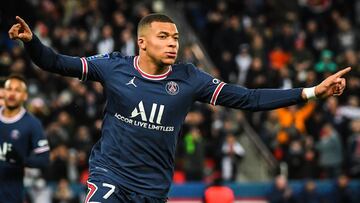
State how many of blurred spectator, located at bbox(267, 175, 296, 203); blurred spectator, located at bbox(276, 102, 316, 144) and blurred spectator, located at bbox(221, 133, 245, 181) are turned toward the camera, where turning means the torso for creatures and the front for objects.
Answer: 3

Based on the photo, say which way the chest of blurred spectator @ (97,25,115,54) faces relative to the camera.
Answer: toward the camera

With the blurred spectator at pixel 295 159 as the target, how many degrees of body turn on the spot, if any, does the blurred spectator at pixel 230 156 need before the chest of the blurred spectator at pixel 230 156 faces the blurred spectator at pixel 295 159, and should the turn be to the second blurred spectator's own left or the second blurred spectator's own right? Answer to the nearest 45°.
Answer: approximately 90° to the second blurred spectator's own left

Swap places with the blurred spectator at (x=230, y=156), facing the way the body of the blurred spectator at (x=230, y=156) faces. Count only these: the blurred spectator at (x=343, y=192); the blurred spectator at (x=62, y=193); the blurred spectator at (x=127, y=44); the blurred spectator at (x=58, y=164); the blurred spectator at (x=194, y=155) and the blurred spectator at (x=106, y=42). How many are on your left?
1

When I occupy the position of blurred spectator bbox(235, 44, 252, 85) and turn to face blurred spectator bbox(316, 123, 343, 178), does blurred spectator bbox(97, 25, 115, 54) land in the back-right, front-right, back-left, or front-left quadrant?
back-right

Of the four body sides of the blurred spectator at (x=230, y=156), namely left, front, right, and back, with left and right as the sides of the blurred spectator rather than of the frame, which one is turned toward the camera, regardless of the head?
front

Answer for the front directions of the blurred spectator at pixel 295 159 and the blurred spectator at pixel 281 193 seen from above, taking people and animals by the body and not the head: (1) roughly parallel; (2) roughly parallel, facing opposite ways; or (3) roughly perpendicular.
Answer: roughly parallel

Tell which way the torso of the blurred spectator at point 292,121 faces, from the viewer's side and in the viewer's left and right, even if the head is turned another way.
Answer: facing the viewer

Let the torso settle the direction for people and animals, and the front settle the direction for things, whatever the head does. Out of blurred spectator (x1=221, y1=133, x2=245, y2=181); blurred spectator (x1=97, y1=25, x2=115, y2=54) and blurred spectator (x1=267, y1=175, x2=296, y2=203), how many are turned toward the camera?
3
